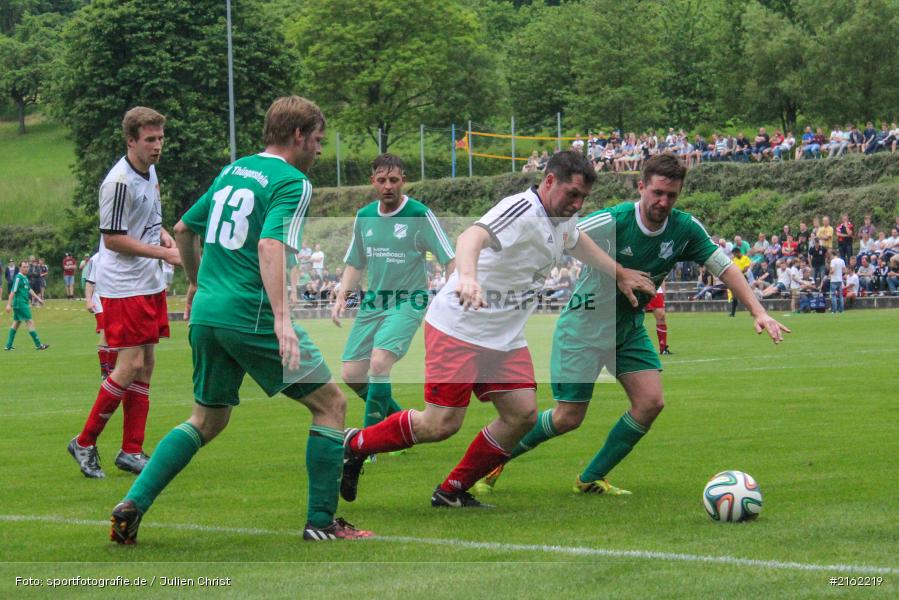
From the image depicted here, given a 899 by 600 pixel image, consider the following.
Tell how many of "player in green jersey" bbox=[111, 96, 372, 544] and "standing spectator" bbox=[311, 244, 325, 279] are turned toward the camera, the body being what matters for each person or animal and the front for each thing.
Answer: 1

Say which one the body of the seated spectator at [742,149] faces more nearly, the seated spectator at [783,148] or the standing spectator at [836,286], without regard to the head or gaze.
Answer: the standing spectator

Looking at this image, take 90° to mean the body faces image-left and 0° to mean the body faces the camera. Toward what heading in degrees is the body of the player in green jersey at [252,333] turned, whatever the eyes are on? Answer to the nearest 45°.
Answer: approximately 225°

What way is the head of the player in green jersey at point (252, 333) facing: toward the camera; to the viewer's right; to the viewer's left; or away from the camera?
to the viewer's right

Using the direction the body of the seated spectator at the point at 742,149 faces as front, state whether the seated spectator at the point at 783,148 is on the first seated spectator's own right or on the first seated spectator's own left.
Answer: on the first seated spectator's own left

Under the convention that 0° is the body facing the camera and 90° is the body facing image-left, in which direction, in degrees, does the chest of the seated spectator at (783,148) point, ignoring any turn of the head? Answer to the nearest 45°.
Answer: approximately 45°

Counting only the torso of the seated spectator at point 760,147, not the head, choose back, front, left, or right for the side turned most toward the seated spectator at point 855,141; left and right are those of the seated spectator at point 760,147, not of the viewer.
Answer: left

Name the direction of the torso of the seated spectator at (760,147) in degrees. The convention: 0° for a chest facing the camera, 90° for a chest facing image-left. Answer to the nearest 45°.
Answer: approximately 45°

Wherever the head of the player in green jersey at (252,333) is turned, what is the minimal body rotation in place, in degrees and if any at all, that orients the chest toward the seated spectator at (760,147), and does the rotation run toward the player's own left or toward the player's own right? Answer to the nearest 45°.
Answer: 0° — they already face them
